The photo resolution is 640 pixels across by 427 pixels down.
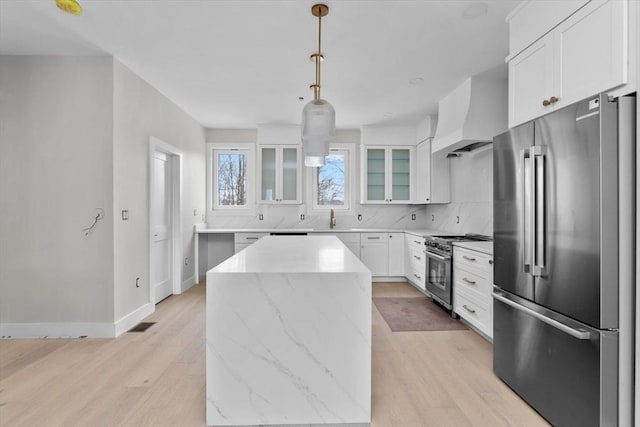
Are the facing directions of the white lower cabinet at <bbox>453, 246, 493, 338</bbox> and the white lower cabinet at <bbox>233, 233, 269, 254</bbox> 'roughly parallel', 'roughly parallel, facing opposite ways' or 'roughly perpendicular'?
roughly perpendicular

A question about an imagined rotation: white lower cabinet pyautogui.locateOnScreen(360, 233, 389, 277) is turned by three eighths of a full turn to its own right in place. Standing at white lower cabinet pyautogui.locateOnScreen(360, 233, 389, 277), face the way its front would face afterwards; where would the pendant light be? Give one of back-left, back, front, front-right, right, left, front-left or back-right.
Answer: back-left

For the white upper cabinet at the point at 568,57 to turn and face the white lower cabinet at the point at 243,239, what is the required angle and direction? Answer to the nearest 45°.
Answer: approximately 45° to its right

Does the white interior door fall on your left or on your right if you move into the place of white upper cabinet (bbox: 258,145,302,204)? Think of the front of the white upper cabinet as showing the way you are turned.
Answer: on your right

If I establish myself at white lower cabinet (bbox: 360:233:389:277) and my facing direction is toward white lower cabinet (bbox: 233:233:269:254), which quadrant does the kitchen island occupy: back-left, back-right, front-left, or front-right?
front-left

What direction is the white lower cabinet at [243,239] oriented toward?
toward the camera

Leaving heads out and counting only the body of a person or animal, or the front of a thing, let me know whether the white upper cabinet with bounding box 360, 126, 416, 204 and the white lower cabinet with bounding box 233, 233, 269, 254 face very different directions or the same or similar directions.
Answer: same or similar directions

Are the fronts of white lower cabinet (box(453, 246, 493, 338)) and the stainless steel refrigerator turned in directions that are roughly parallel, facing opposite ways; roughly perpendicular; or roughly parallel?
roughly parallel

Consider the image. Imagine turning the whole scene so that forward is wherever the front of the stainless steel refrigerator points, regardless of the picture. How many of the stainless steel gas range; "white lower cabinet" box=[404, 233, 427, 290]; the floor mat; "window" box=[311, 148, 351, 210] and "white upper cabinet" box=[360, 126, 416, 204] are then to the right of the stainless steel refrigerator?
5

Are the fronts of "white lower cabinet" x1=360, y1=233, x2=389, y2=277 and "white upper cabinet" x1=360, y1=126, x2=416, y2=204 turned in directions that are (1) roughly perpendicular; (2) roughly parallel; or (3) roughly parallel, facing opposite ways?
roughly parallel

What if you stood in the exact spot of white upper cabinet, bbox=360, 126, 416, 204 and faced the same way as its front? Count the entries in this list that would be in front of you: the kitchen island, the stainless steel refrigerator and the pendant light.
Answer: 3

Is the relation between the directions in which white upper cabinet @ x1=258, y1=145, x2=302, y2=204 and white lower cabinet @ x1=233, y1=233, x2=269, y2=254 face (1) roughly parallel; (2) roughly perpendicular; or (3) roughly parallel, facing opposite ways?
roughly parallel

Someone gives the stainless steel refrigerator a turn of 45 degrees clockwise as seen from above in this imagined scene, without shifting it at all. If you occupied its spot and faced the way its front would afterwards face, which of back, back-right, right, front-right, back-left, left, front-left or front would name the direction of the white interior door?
front

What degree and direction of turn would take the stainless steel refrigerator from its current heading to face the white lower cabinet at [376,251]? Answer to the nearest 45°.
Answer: approximately 90° to its right

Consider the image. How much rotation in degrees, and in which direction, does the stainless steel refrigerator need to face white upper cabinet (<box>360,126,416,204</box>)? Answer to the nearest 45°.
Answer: approximately 90° to its right

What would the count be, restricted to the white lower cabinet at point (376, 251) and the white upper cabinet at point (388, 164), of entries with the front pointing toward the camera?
2

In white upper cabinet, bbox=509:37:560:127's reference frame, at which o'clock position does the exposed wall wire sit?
The exposed wall wire is roughly at 1 o'clock from the white upper cabinet.

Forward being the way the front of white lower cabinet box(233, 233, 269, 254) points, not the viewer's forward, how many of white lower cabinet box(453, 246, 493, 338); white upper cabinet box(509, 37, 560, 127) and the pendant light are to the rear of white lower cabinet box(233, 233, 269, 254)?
0

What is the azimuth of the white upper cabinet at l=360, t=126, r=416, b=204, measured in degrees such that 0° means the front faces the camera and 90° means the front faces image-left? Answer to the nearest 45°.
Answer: approximately 0°
